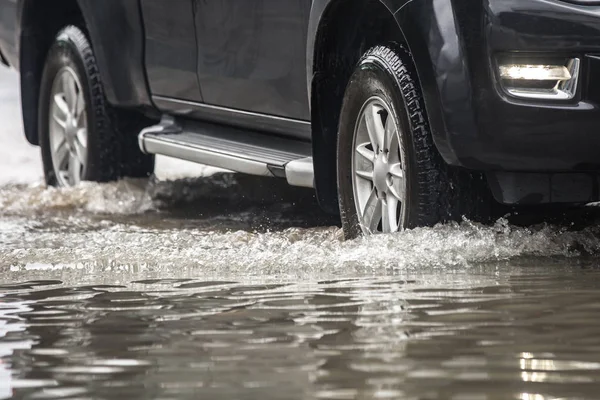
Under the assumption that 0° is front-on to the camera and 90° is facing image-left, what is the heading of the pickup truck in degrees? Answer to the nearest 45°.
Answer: approximately 315°
